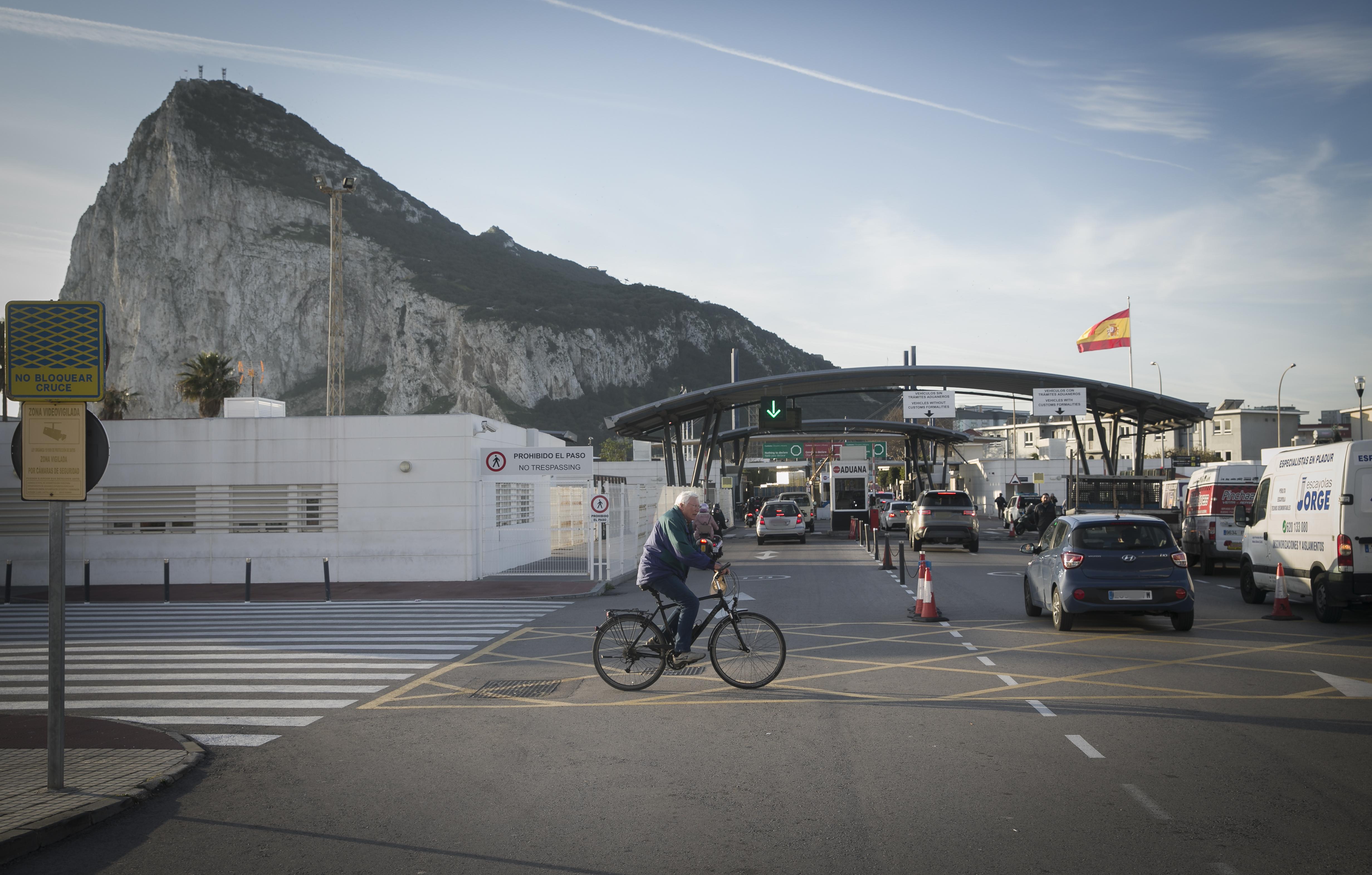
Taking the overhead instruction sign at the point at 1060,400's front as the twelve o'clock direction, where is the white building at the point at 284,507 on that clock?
The white building is roughly at 1 o'clock from the overhead instruction sign.

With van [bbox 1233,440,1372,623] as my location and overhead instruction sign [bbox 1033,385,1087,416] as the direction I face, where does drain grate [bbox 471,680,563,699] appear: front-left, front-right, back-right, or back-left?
back-left

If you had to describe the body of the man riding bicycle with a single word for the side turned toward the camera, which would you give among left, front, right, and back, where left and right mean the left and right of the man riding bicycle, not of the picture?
right

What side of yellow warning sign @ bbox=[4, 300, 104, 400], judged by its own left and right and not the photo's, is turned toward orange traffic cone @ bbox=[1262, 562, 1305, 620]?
left

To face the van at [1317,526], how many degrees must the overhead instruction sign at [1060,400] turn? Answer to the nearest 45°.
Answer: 0° — it already faces it

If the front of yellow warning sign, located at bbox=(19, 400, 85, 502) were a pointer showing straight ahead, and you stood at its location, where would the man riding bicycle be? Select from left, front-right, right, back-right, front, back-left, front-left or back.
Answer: left

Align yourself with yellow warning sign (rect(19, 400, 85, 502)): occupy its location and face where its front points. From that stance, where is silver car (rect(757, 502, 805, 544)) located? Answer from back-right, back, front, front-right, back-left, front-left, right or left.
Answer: back-left

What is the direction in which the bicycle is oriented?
to the viewer's right

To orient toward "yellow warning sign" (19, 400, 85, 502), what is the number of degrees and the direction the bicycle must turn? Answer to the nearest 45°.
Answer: approximately 135° to its right

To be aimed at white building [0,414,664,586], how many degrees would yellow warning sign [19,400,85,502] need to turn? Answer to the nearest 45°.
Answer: approximately 180°

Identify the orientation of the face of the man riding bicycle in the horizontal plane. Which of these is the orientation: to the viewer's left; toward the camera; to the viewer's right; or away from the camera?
to the viewer's right

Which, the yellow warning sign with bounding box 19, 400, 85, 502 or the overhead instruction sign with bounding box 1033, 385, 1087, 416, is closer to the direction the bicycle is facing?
the overhead instruction sign
